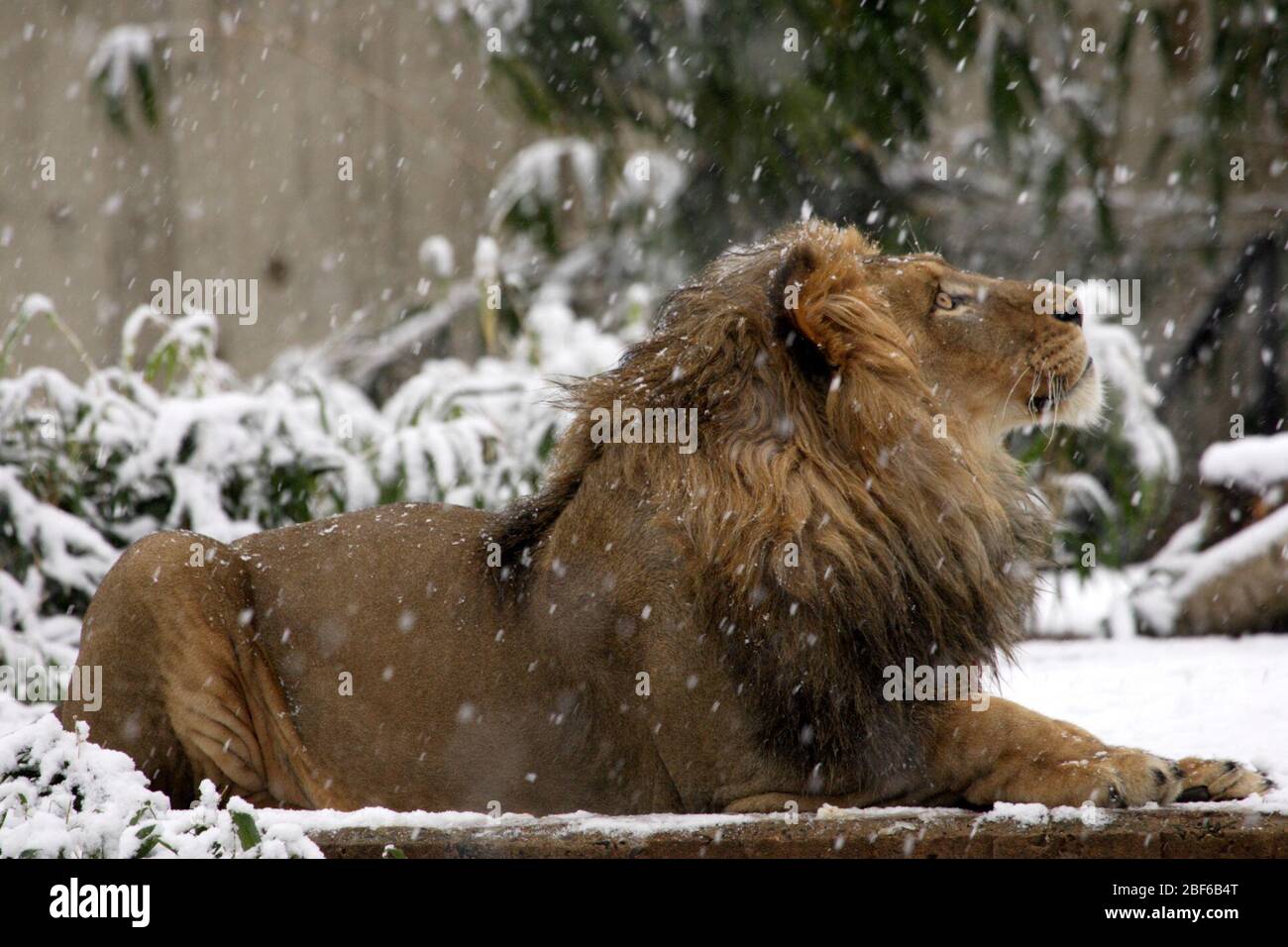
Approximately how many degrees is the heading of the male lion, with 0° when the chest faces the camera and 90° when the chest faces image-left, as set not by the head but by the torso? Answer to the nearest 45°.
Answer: approximately 270°
